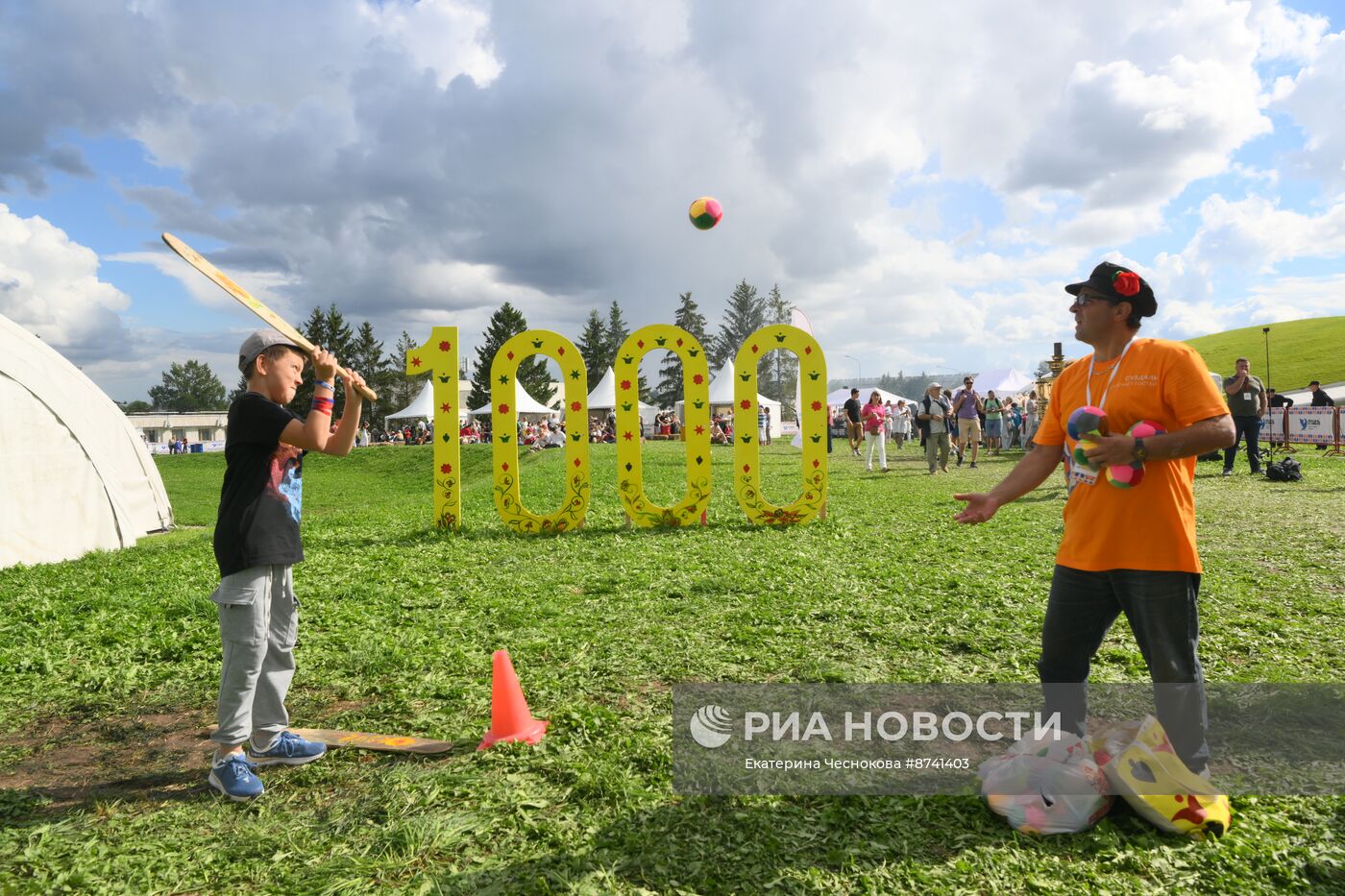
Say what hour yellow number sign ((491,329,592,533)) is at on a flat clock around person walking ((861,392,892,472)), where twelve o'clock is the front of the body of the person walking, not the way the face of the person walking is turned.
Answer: The yellow number sign is roughly at 1 o'clock from the person walking.

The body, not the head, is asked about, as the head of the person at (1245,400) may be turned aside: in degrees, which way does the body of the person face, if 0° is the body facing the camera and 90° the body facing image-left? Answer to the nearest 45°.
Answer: approximately 0°

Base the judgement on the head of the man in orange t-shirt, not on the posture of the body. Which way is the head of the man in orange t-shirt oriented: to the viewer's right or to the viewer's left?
to the viewer's left

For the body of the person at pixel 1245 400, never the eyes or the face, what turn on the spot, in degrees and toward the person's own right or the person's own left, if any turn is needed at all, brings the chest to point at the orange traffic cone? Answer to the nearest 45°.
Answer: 0° — they already face it

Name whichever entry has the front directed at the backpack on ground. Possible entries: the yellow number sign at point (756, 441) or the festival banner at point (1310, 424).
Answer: the festival banner

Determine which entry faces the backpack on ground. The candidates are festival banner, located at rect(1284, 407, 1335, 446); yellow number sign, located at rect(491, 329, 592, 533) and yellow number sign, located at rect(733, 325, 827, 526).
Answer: the festival banner

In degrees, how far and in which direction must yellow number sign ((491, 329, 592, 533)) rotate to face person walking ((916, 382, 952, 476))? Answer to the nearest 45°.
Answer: approximately 135° to its left

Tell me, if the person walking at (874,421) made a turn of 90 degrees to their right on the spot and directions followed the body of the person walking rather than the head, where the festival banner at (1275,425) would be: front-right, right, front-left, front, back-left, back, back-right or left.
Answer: back-right

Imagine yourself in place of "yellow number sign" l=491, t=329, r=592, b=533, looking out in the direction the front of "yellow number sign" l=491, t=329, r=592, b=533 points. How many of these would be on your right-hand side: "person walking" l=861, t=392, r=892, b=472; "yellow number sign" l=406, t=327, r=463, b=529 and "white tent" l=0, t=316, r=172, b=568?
2
